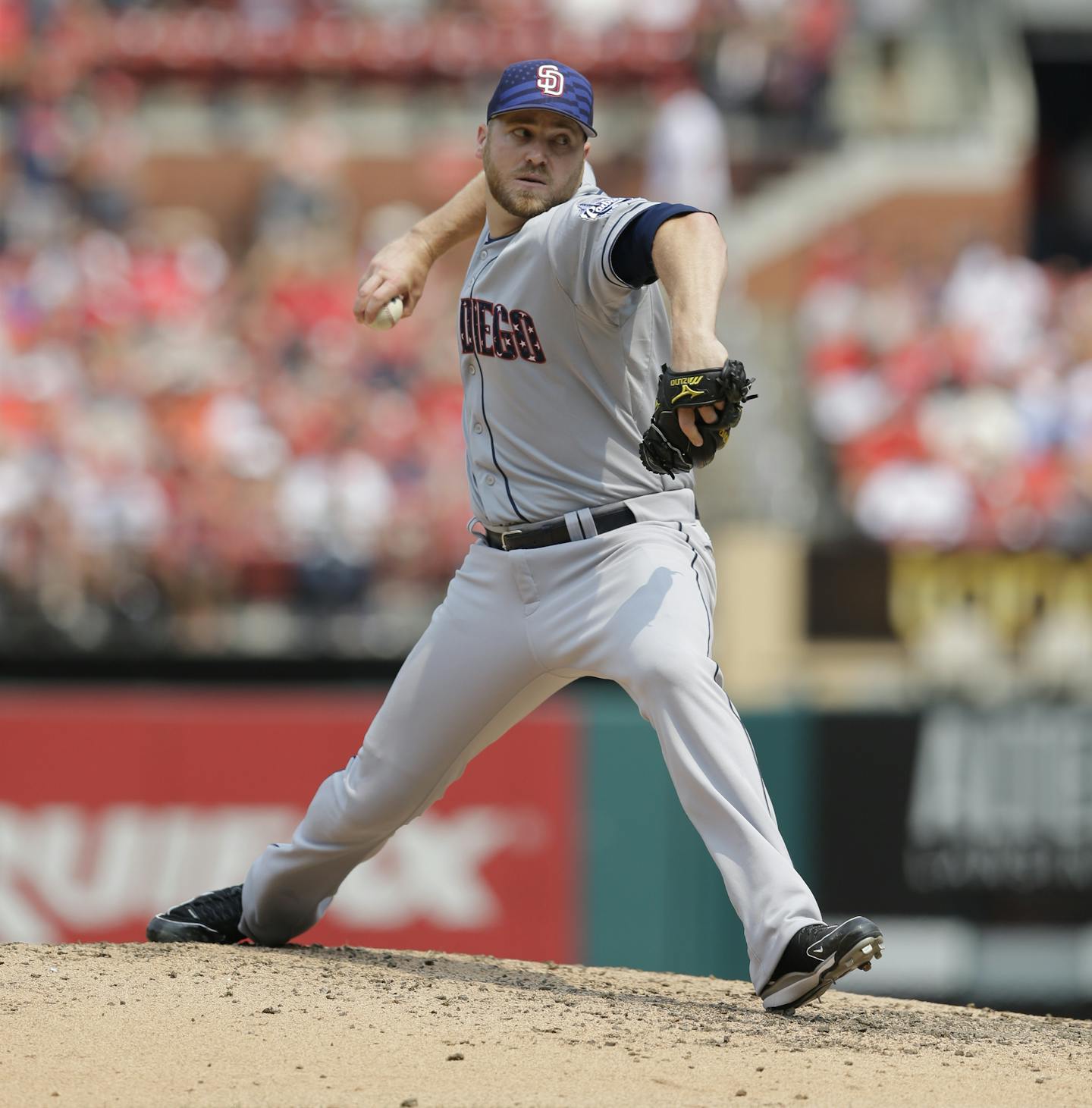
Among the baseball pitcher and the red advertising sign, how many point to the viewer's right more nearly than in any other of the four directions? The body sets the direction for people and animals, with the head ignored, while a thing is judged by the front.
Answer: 0

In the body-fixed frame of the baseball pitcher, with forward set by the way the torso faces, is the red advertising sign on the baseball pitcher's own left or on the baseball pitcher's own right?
on the baseball pitcher's own right

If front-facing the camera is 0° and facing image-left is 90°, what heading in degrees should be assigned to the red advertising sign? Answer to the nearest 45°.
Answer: approximately 0°

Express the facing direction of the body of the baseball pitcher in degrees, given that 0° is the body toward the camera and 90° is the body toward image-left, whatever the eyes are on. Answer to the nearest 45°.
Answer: approximately 45°

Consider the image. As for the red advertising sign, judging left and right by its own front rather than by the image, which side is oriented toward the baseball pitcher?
front
